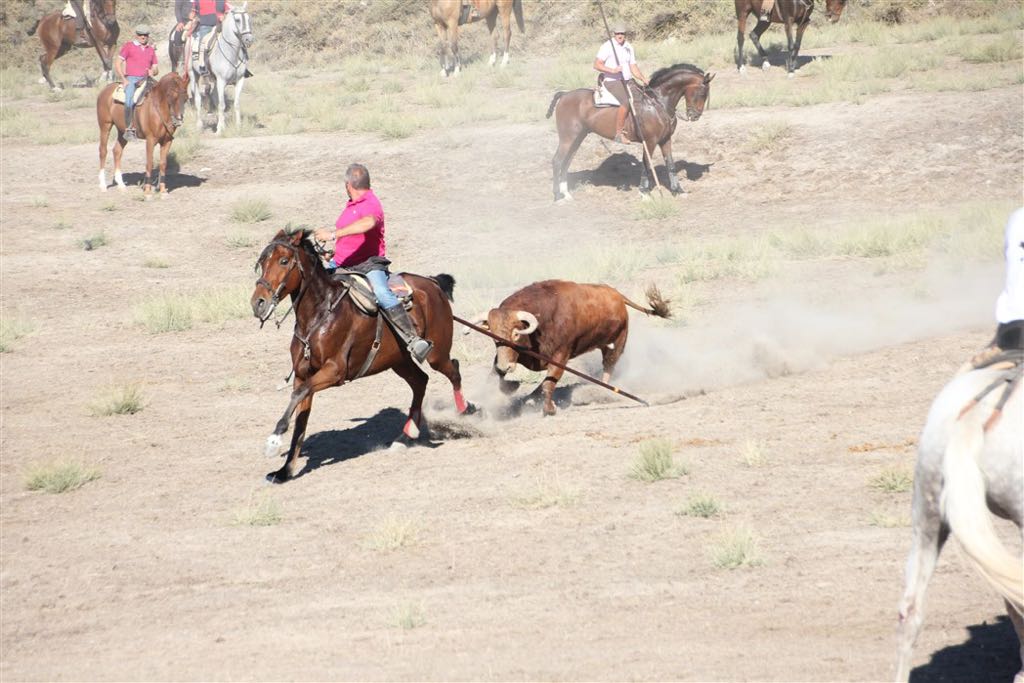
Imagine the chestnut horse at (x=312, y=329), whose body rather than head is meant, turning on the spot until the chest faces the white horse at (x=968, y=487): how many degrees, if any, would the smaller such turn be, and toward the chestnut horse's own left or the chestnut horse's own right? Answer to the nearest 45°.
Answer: approximately 90° to the chestnut horse's own left

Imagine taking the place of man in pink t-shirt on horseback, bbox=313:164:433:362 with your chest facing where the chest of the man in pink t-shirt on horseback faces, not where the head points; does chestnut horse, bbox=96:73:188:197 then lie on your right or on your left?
on your right

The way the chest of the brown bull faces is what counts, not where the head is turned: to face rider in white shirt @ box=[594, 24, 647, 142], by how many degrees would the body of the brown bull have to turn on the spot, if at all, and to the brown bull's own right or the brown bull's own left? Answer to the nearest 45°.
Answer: approximately 135° to the brown bull's own right

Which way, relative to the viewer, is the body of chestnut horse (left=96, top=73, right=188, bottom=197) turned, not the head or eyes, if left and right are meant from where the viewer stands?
facing the viewer and to the right of the viewer

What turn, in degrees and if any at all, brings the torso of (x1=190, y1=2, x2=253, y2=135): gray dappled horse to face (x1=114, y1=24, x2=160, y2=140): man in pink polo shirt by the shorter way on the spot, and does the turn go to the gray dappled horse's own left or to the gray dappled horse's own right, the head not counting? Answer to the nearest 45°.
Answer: approximately 90° to the gray dappled horse's own right

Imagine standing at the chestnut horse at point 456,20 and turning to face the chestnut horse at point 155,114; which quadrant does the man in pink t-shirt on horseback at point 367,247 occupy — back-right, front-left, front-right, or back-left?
front-left

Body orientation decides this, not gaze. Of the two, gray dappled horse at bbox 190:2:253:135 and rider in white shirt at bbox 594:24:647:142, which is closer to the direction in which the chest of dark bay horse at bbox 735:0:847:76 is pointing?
the rider in white shirt

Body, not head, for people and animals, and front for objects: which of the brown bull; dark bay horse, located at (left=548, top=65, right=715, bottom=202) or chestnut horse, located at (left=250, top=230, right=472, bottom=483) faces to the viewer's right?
the dark bay horse

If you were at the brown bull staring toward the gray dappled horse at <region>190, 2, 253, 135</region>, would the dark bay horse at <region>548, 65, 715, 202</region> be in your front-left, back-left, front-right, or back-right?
front-right

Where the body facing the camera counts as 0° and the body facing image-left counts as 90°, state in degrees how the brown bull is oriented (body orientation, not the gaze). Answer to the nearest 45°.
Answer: approximately 45°

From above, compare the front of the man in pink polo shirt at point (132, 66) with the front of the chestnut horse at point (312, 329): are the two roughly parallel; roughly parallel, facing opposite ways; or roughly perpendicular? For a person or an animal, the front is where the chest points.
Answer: roughly perpendicular

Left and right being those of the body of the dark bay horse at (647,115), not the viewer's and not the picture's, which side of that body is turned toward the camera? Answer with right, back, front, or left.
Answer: right

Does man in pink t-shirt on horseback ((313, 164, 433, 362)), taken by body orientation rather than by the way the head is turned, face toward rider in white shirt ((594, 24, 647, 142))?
no

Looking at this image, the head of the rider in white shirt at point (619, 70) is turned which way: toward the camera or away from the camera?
toward the camera

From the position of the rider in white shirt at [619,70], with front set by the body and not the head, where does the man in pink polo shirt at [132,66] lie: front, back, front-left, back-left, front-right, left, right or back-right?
back-right

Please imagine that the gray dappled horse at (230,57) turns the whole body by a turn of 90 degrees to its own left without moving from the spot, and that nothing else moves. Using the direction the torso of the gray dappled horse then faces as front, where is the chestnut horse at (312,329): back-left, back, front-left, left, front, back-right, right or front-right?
back-right

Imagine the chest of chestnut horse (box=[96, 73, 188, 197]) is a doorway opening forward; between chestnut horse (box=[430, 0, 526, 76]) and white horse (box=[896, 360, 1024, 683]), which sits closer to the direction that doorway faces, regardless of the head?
the white horse
